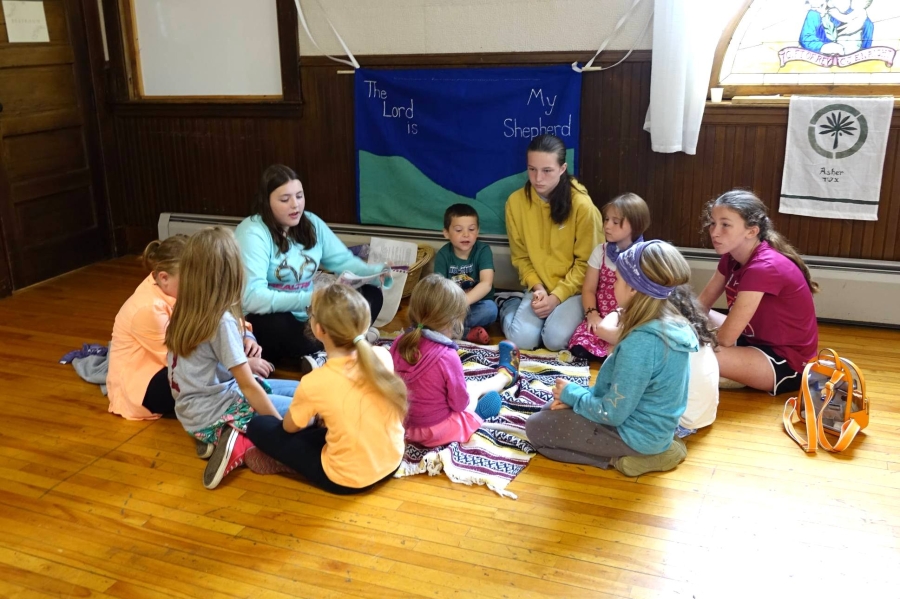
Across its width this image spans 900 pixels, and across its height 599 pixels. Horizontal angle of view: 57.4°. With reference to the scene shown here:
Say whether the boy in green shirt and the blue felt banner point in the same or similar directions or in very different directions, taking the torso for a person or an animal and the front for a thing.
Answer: same or similar directions

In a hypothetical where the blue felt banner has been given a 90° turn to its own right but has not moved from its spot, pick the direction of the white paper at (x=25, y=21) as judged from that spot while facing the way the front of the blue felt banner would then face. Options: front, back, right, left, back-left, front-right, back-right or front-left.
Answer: front

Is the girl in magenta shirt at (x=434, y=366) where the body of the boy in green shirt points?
yes

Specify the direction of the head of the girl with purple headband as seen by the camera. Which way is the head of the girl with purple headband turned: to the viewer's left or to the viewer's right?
to the viewer's left

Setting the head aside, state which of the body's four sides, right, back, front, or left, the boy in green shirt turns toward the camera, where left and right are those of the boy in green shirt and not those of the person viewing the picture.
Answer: front

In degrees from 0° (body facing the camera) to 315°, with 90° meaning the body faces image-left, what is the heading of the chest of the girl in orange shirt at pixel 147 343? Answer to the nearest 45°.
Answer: approximately 270°

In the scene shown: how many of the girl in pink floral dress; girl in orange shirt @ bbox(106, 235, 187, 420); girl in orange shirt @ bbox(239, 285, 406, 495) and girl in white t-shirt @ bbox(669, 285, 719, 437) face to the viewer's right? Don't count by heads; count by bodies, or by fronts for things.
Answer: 1

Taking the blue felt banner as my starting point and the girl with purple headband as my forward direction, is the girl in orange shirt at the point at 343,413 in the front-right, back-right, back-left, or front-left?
front-right

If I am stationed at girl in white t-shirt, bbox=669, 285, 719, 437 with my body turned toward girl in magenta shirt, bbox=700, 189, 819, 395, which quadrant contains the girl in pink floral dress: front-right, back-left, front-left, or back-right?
front-left

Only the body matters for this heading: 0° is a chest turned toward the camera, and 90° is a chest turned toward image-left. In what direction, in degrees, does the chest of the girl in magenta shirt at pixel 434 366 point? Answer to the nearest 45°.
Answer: approximately 225°

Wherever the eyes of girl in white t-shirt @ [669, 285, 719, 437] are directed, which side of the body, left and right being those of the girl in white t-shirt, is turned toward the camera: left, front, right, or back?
left

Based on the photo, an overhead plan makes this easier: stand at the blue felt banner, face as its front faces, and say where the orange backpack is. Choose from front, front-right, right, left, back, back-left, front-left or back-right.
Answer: front-left

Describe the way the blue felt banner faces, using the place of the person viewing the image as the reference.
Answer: facing the viewer

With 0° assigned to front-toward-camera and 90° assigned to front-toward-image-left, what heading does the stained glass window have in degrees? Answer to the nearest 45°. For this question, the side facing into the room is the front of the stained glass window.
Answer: approximately 0°

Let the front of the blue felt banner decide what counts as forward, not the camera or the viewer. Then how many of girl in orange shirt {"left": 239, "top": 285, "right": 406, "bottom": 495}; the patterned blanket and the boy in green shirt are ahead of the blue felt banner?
3

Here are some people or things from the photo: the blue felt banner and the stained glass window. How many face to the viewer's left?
0
